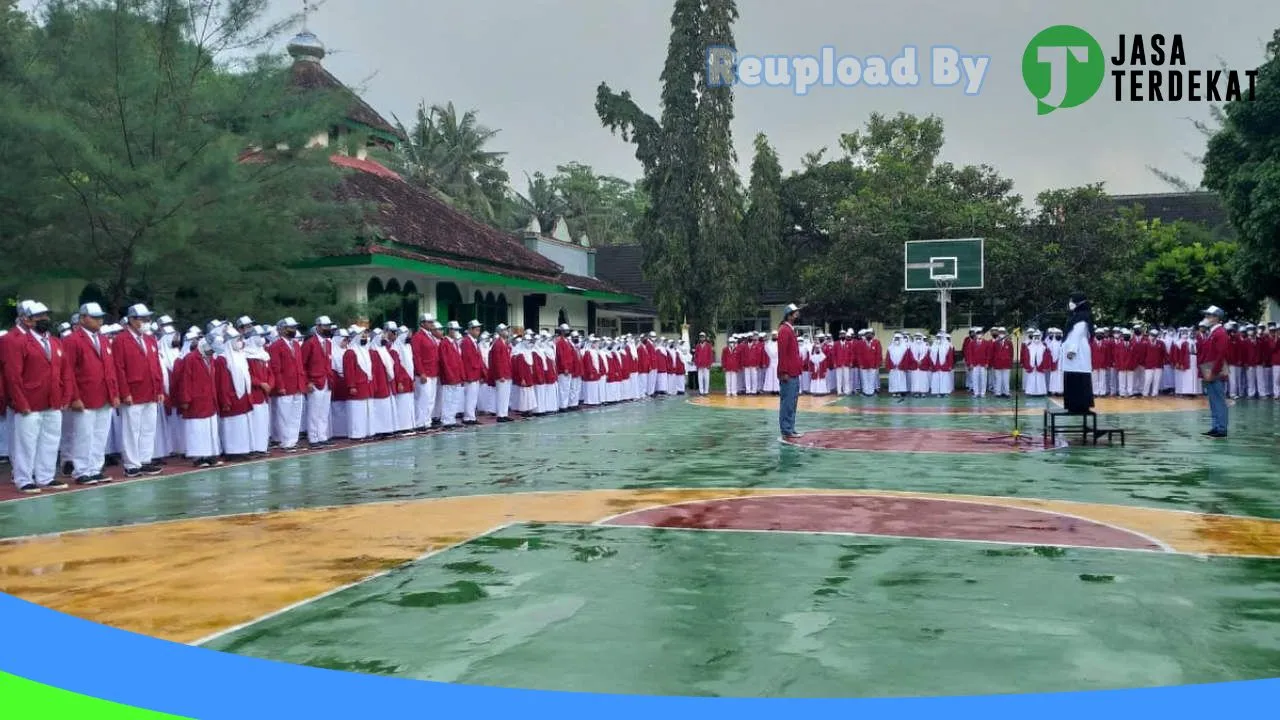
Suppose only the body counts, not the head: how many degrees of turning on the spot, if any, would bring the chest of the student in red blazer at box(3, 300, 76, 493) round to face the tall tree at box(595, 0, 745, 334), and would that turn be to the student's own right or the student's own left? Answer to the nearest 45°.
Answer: approximately 90° to the student's own left

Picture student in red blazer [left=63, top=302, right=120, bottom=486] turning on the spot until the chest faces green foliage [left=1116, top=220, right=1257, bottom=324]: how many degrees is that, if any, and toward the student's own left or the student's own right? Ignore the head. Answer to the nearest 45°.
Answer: approximately 45° to the student's own left

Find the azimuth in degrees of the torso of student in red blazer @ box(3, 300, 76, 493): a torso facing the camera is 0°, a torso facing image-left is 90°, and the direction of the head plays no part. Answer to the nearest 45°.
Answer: approximately 315°

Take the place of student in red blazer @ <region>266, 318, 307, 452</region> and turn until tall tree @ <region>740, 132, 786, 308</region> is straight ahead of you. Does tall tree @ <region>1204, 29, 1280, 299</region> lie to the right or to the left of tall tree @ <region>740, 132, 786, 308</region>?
right

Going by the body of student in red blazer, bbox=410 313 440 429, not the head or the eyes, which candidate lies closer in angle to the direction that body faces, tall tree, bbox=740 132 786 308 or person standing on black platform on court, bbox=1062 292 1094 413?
the person standing on black platform on court

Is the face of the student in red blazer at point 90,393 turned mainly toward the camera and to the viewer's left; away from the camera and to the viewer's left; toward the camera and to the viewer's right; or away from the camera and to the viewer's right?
toward the camera and to the viewer's right

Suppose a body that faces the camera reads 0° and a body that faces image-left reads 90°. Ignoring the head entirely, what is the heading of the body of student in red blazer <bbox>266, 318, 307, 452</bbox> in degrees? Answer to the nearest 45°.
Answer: approximately 315°

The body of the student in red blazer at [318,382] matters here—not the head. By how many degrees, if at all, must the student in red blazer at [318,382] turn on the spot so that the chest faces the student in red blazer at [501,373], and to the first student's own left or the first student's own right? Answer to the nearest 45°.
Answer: approximately 90° to the first student's own left

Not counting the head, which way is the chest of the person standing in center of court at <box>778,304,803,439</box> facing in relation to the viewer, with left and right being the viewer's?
facing to the right of the viewer

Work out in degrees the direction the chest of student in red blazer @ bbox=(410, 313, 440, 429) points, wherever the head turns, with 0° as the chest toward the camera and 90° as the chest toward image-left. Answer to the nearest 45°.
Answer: approximately 315°

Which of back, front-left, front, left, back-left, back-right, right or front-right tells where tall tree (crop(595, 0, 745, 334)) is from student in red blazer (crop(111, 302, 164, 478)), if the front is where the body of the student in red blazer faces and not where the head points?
left

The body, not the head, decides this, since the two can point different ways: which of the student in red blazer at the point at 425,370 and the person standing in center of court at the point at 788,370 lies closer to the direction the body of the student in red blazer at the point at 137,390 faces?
the person standing in center of court
